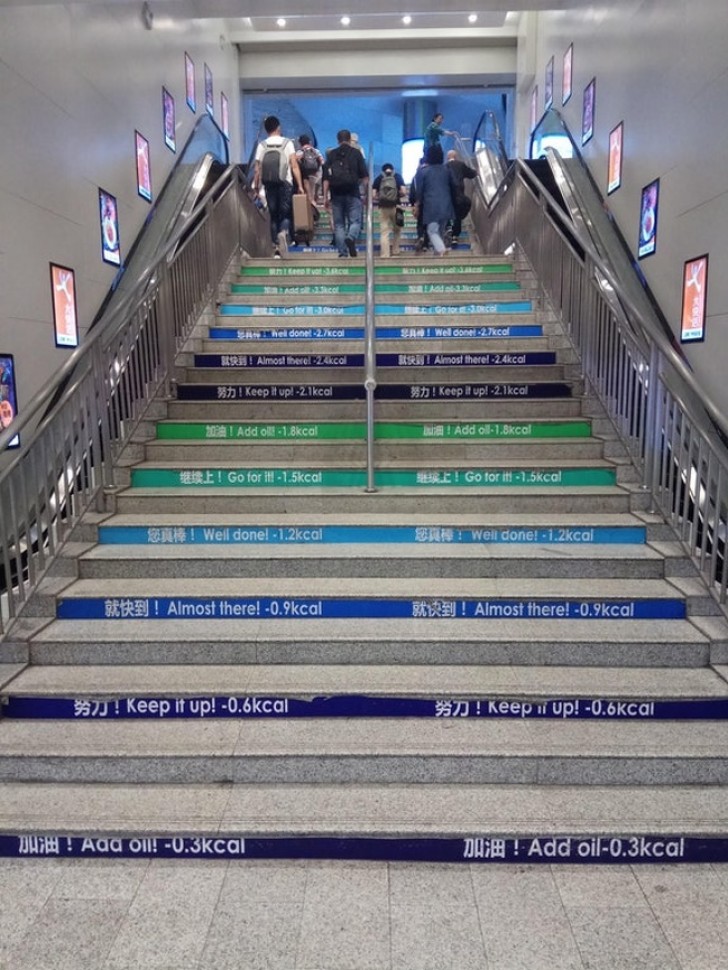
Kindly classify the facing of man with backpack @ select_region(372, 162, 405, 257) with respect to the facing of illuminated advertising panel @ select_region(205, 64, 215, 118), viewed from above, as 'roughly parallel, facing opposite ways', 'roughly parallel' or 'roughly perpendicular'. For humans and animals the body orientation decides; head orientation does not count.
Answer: roughly perpendicular

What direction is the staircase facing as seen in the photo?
toward the camera

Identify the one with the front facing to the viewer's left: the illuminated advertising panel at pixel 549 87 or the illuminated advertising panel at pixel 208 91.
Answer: the illuminated advertising panel at pixel 549 87

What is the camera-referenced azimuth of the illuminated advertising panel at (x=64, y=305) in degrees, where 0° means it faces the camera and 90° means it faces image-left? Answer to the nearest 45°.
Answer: approximately 315°

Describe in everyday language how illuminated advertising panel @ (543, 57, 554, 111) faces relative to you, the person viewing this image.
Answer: facing to the left of the viewer

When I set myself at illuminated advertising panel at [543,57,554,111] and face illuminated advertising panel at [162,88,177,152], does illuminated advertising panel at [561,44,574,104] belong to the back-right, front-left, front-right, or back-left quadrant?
front-left

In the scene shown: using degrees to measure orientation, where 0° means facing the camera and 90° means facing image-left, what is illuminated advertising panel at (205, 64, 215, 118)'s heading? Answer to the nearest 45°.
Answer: approximately 270°

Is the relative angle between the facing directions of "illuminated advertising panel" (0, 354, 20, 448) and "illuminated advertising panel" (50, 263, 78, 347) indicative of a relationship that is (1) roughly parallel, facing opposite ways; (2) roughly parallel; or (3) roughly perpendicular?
roughly parallel

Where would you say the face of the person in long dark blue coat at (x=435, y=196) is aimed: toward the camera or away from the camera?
away from the camera

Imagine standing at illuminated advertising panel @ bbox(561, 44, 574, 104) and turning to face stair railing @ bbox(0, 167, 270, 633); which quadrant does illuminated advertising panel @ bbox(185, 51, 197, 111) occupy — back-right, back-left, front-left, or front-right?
front-right

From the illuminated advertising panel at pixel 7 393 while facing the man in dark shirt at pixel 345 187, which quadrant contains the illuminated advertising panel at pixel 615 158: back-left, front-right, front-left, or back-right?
front-right

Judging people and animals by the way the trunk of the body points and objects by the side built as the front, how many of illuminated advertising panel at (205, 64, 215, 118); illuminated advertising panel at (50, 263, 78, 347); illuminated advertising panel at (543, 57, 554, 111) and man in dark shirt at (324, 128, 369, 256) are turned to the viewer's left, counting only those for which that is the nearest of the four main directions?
1

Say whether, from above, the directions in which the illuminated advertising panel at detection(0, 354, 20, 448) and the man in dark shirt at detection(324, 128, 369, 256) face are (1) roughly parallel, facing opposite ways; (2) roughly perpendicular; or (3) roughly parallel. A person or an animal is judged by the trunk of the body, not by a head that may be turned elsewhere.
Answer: roughly perpendicular

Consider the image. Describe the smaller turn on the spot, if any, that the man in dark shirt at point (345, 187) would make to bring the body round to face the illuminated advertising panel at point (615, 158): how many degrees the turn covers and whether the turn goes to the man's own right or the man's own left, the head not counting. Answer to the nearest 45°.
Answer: approximately 90° to the man's own right

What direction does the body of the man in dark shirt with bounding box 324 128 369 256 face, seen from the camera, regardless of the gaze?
away from the camera

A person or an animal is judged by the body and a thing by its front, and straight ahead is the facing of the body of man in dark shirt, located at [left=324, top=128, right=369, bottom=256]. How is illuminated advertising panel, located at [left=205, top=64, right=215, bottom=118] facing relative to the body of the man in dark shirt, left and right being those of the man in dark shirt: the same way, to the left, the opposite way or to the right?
to the right

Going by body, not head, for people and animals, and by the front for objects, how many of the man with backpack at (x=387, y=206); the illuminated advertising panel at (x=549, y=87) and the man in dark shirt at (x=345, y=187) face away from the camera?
2

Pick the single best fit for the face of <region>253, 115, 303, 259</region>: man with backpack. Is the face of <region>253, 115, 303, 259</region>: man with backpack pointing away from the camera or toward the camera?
away from the camera
